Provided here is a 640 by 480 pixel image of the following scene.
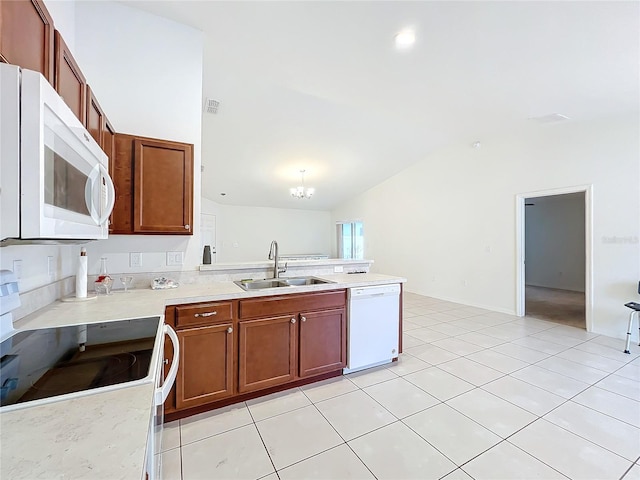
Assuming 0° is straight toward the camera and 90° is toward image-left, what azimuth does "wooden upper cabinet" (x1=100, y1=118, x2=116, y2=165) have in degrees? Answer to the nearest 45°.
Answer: approximately 270°

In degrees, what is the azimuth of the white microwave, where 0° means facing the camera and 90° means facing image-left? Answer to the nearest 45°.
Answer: approximately 270°

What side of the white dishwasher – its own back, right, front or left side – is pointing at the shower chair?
left

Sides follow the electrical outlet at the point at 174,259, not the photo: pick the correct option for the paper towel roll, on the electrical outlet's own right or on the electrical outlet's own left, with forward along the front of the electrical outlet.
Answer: on the electrical outlet's own right

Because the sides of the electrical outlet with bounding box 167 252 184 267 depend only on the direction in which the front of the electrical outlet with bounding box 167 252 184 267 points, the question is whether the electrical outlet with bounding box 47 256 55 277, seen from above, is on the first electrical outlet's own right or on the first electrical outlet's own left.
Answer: on the first electrical outlet's own right

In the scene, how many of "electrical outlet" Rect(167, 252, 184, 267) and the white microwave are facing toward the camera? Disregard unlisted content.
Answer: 1

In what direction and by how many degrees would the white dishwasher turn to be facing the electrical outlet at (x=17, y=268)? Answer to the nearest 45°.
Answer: approximately 90° to its right

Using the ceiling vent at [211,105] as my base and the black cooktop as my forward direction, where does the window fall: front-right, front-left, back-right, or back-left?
back-left
